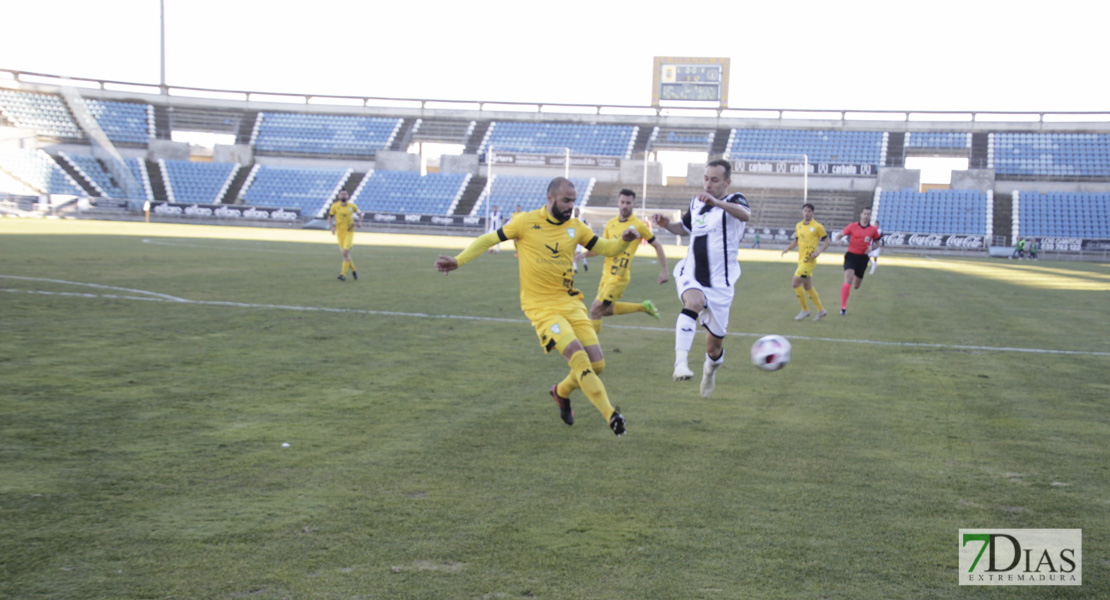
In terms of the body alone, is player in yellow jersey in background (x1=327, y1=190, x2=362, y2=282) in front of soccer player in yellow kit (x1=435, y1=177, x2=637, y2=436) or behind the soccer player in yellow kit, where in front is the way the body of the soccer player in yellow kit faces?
behind

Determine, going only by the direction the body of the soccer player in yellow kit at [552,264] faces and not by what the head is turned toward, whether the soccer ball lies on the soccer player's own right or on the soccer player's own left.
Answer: on the soccer player's own left

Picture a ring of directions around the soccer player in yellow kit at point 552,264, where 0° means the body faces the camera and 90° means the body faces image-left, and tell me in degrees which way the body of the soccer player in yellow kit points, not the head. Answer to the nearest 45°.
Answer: approximately 315°

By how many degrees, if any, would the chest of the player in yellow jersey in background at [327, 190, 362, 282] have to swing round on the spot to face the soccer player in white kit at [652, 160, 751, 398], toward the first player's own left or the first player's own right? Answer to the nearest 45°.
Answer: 0° — they already face them

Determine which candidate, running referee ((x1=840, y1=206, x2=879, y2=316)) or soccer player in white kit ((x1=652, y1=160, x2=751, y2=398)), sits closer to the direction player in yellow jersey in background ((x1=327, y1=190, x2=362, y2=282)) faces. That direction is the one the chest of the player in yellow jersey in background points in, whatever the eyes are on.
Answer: the soccer player in white kit

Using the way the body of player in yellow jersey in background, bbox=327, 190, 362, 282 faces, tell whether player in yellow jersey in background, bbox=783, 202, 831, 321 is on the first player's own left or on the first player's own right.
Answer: on the first player's own left

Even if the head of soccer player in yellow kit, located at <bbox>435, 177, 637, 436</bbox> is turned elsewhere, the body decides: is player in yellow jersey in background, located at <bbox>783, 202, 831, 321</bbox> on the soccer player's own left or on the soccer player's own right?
on the soccer player's own left
